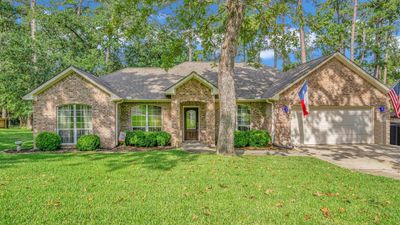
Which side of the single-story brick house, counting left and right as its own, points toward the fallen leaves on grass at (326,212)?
front

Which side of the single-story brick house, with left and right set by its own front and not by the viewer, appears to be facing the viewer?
front

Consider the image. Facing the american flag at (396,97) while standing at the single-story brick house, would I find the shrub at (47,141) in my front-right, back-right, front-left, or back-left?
back-right

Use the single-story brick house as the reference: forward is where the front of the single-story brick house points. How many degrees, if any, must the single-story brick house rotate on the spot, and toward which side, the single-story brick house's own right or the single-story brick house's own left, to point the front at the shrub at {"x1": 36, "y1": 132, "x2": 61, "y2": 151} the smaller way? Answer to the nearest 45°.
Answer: approximately 90° to the single-story brick house's own right

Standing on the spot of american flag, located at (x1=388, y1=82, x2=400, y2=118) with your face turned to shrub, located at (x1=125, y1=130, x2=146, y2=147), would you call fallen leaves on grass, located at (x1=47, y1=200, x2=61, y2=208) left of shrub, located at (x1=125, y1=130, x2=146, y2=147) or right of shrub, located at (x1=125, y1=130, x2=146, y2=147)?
left

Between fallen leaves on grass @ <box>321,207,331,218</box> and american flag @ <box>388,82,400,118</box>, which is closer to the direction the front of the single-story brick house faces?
the fallen leaves on grass

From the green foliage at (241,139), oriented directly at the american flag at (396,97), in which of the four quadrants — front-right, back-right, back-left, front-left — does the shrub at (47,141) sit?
back-right

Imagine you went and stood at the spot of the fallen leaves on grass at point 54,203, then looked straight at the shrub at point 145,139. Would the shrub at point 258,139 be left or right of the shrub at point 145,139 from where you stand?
right

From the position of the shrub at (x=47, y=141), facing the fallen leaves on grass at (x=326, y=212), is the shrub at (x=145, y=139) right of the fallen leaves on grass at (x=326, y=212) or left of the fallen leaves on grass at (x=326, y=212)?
left

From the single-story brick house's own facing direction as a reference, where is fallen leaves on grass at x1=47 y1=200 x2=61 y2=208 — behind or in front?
in front

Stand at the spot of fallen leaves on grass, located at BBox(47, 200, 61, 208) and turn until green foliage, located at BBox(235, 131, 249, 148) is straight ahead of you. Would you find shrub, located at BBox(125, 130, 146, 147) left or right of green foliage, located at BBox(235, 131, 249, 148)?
left

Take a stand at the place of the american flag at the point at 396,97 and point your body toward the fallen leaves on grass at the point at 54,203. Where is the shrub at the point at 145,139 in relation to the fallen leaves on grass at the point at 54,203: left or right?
right
